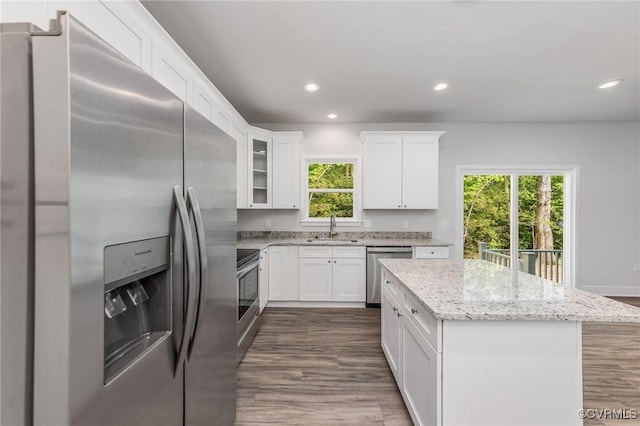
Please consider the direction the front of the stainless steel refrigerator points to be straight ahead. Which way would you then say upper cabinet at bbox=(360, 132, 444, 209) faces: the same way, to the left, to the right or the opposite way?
to the right

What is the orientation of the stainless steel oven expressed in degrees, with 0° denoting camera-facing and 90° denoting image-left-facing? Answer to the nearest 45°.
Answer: approximately 270°

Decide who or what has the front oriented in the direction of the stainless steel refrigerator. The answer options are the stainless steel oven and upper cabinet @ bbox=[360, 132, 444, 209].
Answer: the upper cabinet

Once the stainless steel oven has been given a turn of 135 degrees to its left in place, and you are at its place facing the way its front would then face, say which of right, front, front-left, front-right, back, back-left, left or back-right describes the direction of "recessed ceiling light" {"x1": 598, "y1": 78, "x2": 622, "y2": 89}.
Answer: back-right

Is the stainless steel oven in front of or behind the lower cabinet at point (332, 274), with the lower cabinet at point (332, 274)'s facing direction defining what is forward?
in front

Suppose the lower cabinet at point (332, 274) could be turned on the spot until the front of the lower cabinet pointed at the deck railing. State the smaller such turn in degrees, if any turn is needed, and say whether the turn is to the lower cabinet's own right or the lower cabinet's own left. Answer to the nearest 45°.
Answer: approximately 90° to the lower cabinet's own left

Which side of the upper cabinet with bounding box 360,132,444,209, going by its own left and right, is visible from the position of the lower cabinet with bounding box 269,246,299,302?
right

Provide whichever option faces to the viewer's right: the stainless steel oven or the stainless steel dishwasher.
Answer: the stainless steel oven

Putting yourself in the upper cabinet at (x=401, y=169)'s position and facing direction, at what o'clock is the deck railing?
The deck railing is roughly at 8 o'clock from the upper cabinet.

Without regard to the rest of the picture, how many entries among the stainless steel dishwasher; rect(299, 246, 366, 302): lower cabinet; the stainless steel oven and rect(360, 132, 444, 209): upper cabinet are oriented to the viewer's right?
1

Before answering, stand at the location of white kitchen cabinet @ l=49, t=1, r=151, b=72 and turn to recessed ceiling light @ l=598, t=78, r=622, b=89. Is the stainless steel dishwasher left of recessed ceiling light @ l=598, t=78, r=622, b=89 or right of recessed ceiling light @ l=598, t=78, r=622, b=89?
left

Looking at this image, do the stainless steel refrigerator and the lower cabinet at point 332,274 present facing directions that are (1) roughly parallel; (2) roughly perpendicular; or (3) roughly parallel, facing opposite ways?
roughly perpendicular

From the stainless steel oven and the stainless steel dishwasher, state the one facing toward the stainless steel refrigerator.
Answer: the stainless steel dishwasher

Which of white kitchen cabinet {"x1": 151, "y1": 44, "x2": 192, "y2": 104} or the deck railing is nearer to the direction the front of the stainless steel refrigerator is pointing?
the deck railing

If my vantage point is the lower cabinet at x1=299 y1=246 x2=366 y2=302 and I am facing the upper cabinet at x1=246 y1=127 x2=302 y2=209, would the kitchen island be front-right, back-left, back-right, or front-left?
back-left

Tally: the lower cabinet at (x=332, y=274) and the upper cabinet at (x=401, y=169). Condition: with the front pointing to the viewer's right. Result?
0

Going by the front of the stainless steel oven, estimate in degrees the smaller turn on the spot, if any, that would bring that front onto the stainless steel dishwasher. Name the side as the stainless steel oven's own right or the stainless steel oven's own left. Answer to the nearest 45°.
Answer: approximately 45° to the stainless steel oven's own left

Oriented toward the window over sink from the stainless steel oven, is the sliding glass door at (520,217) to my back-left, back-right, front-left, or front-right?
front-right
